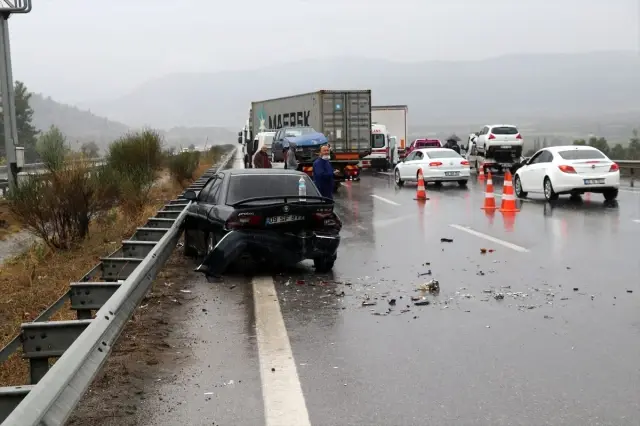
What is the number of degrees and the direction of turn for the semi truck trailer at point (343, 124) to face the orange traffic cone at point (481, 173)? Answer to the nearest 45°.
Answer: approximately 135° to its right

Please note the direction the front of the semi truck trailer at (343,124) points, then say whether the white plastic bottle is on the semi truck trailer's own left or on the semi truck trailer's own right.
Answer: on the semi truck trailer's own left

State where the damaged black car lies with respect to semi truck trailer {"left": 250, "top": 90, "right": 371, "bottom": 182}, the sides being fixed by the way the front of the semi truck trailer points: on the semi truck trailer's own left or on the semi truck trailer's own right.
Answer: on the semi truck trailer's own left

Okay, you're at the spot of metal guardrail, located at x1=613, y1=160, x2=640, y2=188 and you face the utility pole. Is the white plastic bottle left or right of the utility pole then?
left

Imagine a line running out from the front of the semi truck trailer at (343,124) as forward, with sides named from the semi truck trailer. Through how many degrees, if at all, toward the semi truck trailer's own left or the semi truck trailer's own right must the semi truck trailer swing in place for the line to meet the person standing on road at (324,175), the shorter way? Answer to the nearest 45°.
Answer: approximately 135° to the semi truck trailer's own left

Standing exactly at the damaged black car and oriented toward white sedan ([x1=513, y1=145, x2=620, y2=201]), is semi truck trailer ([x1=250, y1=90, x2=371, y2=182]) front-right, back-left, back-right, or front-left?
front-left

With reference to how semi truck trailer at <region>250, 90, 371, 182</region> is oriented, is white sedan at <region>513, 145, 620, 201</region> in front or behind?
behind

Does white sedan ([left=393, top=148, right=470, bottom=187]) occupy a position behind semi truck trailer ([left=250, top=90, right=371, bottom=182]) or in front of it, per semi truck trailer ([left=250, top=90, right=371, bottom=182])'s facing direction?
behind

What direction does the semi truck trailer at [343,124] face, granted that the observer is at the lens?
facing away from the viewer and to the left of the viewer

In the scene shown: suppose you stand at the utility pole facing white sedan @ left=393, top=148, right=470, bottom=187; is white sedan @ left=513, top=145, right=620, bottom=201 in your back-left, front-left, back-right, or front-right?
front-right

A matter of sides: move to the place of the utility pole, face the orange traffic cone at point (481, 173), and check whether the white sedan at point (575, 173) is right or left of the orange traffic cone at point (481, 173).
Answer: right
